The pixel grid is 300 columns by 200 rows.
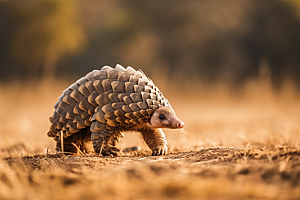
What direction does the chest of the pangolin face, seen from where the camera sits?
to the viewer's right
